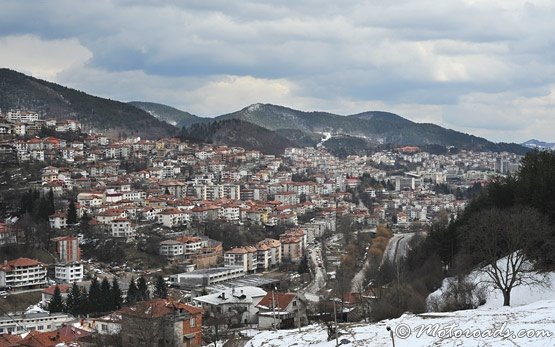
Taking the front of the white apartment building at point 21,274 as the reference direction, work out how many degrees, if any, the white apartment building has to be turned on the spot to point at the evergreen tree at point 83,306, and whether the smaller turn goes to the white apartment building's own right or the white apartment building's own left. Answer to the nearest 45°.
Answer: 0° — it already faces it

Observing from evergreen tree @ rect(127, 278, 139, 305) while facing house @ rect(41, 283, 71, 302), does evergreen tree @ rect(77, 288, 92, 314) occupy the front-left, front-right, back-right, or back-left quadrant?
front-left

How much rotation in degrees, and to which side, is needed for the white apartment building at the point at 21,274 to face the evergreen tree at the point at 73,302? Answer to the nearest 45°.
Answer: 0° — it already faces it

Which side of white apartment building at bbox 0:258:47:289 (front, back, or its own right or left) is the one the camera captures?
front

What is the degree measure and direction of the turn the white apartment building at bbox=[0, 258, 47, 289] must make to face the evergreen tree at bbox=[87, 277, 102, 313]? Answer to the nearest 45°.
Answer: approximately 45° to its left

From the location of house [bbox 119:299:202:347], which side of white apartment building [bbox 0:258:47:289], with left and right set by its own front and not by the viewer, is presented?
front

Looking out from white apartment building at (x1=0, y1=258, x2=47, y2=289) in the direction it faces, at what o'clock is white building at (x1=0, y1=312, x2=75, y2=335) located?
The white building is roughly at 12 o'clock from the white apartment building.

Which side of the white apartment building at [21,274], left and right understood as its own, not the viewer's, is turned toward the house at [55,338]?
front

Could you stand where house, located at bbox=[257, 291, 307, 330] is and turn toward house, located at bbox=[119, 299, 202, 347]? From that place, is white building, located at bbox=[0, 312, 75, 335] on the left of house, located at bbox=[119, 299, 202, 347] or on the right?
right

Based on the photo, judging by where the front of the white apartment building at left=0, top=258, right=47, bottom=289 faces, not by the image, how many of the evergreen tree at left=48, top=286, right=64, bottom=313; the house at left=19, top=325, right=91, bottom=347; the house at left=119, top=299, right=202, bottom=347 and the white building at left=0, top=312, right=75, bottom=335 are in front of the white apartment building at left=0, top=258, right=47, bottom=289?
4

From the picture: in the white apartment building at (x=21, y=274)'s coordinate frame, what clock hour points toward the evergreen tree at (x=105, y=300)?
The evergreen tree is roughly at 11 o'clock from the white apartment building.

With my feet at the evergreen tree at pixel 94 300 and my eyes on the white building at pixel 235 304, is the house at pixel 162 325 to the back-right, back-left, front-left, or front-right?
front-right

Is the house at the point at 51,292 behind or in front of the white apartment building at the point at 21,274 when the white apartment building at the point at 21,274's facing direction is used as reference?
in front

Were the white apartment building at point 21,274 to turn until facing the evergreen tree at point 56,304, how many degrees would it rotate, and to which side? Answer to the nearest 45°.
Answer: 0° — it already faces it

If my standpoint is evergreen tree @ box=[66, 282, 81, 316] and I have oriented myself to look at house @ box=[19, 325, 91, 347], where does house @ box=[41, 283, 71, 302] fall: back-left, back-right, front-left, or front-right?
back-right

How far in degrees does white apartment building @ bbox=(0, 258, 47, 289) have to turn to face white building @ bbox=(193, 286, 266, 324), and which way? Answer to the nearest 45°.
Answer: approximately 45° to its left

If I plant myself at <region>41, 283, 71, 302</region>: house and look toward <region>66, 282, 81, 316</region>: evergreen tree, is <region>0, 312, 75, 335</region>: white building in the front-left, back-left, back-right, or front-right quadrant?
front-right
